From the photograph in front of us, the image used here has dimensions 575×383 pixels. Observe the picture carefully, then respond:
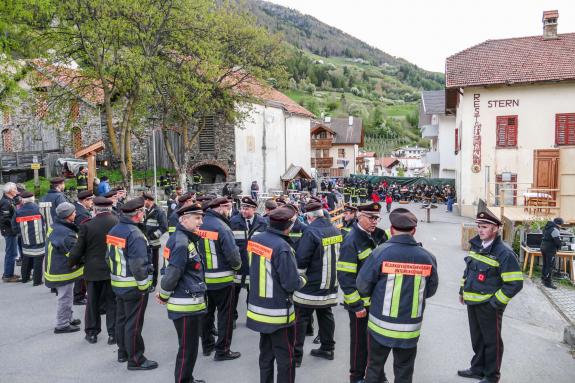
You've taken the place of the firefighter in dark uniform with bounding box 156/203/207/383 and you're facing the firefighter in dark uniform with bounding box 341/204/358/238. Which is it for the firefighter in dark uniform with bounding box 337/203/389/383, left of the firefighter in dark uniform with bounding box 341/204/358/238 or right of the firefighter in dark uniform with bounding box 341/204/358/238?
right

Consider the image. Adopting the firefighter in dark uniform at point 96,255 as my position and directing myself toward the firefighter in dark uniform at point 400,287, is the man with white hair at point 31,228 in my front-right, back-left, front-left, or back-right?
back-left

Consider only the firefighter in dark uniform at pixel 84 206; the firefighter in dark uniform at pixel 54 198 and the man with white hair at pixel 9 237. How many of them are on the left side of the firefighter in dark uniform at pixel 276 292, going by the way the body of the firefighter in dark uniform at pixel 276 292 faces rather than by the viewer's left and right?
3

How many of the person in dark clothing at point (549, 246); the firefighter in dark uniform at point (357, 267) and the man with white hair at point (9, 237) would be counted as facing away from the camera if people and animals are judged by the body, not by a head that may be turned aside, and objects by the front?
0

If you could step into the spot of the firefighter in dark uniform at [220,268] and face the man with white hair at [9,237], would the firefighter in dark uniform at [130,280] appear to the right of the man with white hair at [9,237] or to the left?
left

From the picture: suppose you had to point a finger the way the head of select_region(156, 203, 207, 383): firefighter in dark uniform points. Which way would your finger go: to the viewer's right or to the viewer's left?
to the viewer's right

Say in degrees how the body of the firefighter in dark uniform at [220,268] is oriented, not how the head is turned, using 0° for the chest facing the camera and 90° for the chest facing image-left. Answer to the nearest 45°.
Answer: approximately 225°

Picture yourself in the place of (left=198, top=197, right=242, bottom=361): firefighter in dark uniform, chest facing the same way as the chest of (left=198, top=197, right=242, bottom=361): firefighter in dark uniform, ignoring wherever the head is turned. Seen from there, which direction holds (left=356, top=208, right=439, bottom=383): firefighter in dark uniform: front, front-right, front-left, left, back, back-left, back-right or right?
right

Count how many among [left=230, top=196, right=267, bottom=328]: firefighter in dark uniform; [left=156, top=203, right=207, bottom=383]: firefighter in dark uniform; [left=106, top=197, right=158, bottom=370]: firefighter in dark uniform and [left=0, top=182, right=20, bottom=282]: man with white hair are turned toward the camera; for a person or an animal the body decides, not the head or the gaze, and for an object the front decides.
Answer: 1

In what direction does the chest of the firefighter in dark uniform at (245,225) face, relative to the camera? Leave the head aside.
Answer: toward the camera

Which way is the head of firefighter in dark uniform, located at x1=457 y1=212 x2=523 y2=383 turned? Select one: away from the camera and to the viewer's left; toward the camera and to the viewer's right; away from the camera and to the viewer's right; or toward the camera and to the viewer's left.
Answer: toward the camera and to the viewer's left

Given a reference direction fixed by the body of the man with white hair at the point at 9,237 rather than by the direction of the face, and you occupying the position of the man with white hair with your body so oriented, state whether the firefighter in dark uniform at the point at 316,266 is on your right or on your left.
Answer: on your right

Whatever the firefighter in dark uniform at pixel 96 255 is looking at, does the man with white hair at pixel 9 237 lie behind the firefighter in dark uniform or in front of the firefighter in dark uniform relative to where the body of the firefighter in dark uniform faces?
in front
